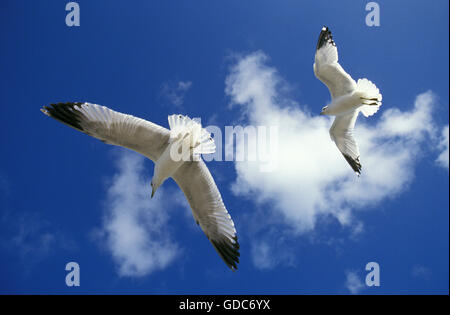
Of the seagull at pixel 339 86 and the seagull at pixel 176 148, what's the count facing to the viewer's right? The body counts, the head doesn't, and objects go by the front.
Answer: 0

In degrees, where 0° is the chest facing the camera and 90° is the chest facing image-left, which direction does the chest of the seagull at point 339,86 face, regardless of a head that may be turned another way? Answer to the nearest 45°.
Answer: approximately 90°

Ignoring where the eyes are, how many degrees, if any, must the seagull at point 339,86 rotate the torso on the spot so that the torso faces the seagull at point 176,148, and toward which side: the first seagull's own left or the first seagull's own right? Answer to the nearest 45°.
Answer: approximately 45° to the first seagull's own left
